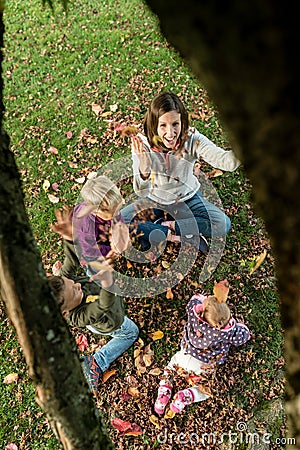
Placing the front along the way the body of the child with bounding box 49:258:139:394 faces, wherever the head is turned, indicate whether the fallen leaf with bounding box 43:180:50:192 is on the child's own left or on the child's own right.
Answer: on the child's own left

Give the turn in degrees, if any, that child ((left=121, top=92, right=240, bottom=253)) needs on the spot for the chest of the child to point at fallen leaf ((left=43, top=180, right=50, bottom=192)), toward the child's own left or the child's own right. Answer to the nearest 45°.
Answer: approximately 135° to the child's own right

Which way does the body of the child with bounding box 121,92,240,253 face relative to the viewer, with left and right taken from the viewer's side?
facing the viewer

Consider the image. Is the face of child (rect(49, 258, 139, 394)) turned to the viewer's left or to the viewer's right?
to the viewer's right
